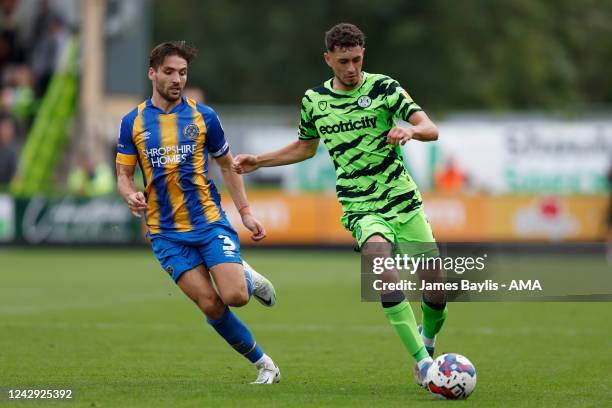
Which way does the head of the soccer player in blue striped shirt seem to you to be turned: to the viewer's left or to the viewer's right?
to the viewer's right

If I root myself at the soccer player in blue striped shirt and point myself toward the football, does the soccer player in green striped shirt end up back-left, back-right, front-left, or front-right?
front-left

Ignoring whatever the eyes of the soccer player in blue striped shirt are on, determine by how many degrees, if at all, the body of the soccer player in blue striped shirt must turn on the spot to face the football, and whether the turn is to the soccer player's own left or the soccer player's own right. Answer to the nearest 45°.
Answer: approximately 45° to the soccer player's own left

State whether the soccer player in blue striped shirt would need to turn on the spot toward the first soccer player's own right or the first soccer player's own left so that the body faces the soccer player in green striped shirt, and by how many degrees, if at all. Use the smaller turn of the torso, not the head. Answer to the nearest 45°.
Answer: approximately 90° to the first soccer player's own left

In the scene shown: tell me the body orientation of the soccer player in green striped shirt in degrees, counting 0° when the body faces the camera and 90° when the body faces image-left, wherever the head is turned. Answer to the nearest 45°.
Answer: approximately 0°

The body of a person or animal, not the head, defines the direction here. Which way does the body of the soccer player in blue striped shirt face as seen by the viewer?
toward the camera

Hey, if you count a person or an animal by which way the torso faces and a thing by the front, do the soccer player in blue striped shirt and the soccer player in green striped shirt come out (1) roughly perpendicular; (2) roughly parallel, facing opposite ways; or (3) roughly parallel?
roughly parallel

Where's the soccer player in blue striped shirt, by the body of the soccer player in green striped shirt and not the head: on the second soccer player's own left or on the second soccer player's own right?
on the second soccer player's own right

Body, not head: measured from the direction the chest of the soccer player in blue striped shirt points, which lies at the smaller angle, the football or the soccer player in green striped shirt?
the football

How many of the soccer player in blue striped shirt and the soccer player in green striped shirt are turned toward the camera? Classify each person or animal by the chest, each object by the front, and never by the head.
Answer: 2
